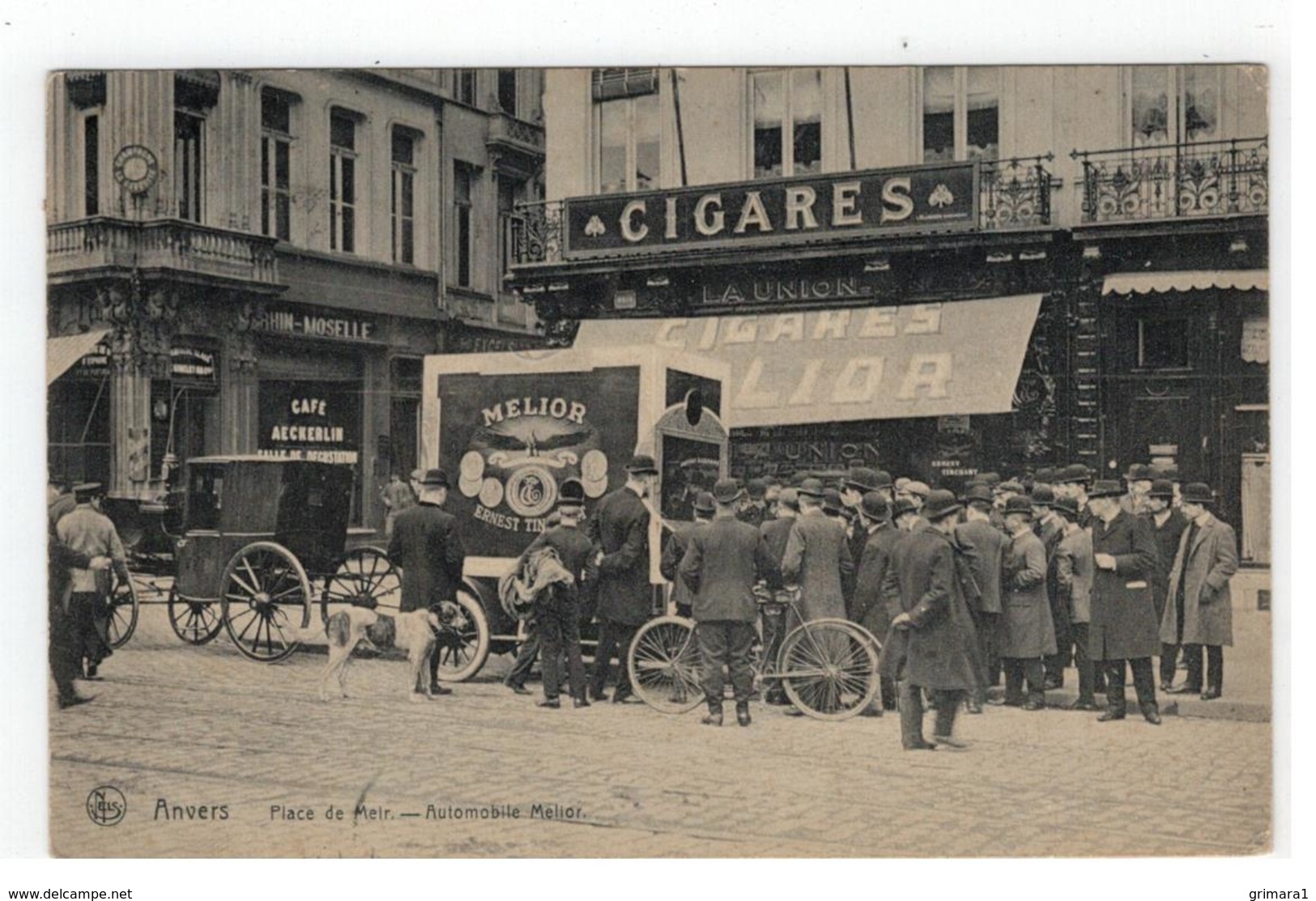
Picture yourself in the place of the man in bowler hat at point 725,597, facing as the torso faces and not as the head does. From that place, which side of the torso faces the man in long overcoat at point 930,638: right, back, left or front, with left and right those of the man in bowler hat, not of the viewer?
right

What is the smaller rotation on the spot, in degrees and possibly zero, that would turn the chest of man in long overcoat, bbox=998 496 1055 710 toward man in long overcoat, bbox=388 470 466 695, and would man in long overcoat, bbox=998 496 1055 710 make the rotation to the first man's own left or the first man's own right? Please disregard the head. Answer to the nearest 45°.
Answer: approximately 45° to the first man's own right

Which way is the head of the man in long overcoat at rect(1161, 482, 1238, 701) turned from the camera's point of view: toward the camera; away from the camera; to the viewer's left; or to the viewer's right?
to the viewer's left

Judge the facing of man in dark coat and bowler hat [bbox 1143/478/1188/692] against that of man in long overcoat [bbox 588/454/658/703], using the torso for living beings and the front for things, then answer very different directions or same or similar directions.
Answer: very different directions

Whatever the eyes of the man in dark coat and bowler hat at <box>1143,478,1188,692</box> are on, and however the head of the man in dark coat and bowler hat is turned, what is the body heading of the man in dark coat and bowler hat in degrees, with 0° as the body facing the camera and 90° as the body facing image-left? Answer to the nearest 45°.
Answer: approximately 45°

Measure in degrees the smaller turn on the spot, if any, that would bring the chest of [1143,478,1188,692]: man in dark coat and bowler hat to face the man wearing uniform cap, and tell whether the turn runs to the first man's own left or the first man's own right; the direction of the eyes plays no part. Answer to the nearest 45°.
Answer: approximately 45° to the first man's own right

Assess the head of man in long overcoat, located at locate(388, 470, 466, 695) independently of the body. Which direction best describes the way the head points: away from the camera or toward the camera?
away from the camera
